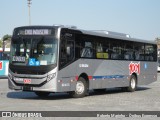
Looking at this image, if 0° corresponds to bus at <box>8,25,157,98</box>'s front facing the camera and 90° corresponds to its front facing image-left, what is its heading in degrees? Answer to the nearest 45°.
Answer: approximately 45°
